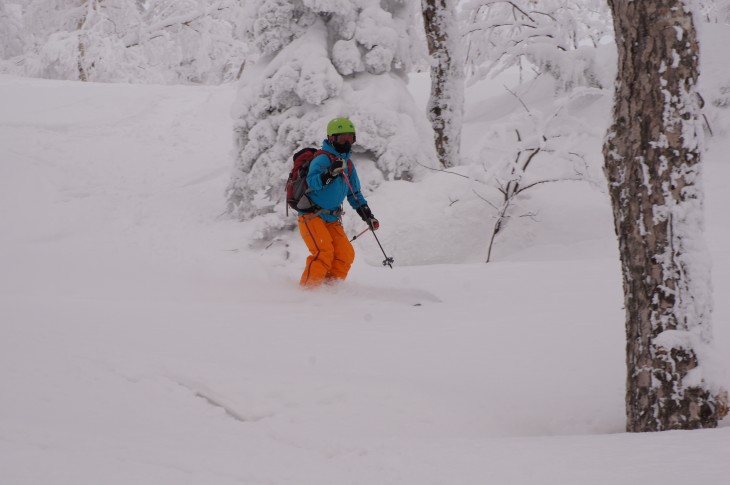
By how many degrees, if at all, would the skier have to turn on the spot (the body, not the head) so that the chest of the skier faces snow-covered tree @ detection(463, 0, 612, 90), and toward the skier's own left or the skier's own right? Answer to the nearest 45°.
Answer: approximately 90° to the skier's own left

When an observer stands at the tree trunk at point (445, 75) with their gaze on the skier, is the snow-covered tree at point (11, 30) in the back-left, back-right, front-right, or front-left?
back-right

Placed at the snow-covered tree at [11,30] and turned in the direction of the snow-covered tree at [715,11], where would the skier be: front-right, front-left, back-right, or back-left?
front-right

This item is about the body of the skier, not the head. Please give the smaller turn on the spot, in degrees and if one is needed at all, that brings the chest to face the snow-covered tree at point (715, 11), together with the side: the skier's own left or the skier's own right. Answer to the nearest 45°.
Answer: approximately 90° to the skier's own left

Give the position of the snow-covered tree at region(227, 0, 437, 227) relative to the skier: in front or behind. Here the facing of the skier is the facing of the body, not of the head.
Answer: behind

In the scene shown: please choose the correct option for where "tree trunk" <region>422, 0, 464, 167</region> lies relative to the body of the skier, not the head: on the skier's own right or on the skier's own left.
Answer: on the skier's own left

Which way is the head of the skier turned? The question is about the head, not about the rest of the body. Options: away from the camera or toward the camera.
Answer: toward the camera

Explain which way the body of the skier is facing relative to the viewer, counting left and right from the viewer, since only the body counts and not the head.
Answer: facing the viewer and to the right of the viewer

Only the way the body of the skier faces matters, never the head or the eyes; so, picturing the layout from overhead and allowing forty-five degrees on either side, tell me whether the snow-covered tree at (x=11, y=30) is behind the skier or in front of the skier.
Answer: behind
